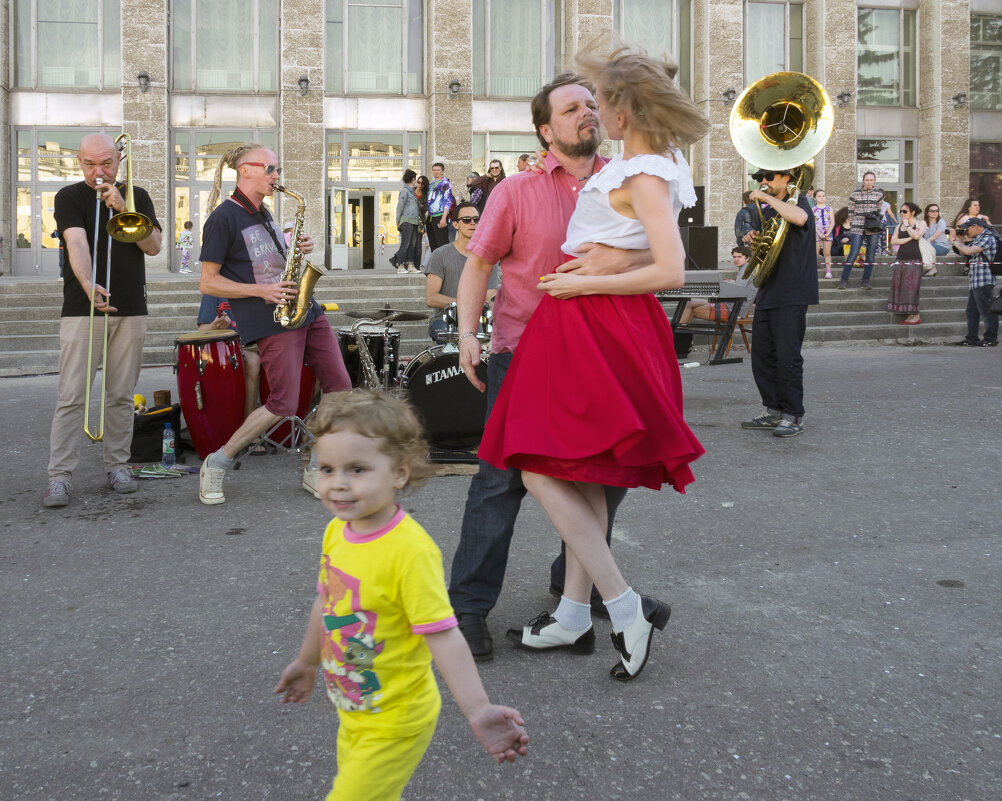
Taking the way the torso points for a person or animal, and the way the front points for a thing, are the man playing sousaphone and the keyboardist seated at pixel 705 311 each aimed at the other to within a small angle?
no

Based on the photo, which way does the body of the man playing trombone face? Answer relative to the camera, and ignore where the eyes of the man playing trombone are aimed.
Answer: toward the camera

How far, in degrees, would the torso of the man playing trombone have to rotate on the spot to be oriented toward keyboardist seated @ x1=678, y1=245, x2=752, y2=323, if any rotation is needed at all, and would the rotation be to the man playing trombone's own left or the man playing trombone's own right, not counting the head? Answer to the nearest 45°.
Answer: approximately 135° to the man playing trombone's own left

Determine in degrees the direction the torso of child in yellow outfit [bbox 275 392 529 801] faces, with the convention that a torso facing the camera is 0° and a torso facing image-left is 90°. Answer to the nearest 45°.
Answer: approximately 45°

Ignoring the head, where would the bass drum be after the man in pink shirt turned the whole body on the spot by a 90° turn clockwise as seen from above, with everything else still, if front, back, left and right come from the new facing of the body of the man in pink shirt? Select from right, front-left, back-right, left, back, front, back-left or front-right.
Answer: back-right

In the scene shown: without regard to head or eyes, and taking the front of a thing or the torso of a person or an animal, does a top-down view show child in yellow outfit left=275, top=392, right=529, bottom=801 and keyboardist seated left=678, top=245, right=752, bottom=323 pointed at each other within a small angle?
no

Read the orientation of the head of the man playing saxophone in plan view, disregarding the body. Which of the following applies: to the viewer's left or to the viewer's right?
to the viewer's right

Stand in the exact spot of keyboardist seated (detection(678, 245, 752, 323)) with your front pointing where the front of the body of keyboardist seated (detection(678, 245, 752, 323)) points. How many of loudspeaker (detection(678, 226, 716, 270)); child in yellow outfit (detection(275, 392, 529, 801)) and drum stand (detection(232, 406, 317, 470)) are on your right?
1

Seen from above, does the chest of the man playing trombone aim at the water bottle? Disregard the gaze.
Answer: no

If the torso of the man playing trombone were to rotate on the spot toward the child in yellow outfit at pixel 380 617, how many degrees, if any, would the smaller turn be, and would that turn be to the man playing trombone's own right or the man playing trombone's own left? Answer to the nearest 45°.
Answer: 0° — they already face them

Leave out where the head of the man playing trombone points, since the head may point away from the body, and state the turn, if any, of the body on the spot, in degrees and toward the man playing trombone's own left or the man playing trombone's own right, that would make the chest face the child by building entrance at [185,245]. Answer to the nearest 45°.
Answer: approximately 180°

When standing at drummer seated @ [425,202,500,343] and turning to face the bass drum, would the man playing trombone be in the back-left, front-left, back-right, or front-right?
front-right

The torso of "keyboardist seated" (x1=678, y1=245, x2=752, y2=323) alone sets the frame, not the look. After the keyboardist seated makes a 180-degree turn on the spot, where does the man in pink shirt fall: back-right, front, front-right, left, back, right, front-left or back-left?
right

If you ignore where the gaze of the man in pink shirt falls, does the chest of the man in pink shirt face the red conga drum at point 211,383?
no

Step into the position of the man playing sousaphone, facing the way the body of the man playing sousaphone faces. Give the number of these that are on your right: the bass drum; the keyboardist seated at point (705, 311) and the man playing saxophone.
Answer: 1

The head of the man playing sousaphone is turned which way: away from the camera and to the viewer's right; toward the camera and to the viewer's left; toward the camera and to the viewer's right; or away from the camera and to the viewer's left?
toward the camera and to the viewer's left

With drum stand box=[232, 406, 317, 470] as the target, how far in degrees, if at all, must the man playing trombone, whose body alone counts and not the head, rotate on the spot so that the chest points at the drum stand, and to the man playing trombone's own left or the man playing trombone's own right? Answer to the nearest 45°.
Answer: approximately 135° to the man playing trombone's own left
